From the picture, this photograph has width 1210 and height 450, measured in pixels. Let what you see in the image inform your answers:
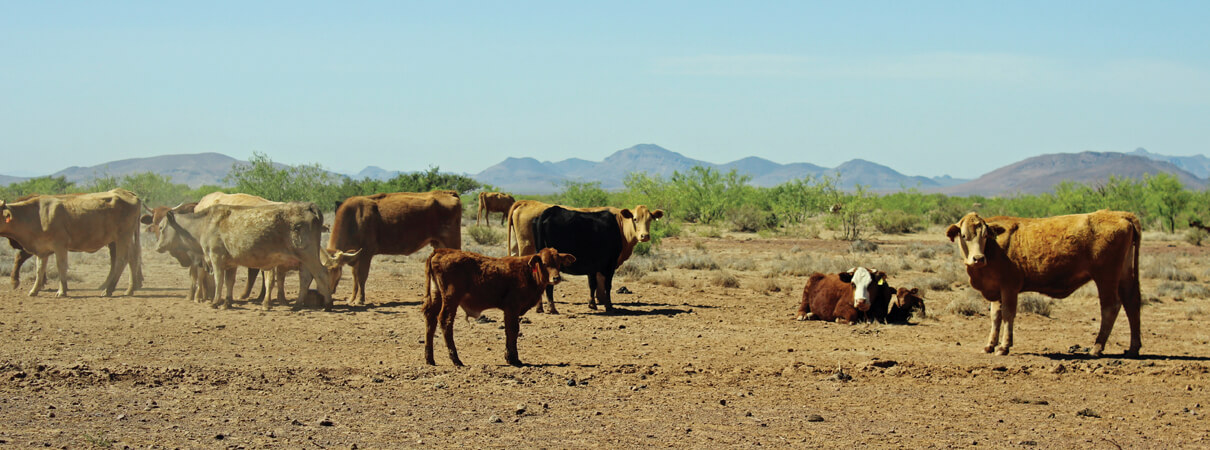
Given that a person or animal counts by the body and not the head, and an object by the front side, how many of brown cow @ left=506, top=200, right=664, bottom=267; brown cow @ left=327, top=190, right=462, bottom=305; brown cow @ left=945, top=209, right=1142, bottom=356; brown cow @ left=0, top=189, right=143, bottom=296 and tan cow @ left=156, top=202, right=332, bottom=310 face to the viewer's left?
4

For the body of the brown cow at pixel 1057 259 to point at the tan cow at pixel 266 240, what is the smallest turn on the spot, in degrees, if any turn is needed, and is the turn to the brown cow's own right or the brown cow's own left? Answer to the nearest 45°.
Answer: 0° — it already faces it

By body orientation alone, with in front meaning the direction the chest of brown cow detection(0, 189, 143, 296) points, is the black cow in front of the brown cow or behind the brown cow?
behind

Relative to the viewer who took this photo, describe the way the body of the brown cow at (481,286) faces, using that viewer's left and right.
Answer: facing to the right of the viewer

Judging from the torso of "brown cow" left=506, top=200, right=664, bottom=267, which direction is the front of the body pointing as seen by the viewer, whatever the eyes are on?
to the viewer's right

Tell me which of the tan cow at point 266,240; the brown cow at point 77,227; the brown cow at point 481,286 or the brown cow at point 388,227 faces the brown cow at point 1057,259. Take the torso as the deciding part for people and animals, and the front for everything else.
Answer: the brown cow at point 481,286

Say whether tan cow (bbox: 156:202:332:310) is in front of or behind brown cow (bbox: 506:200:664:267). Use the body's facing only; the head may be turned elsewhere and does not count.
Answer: behind

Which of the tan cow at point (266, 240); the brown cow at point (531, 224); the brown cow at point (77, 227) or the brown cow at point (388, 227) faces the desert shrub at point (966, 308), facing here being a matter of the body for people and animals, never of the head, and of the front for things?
the brown cow at point (531, 224)

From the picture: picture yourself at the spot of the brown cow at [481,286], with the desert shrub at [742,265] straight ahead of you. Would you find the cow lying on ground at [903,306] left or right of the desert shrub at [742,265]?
right

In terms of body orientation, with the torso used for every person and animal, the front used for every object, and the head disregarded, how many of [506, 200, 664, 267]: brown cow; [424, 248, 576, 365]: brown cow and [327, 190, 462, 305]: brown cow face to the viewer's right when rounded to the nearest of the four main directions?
2

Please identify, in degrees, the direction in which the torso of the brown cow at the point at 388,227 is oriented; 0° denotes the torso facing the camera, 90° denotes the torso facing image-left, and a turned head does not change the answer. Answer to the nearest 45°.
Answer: approximately 90°
